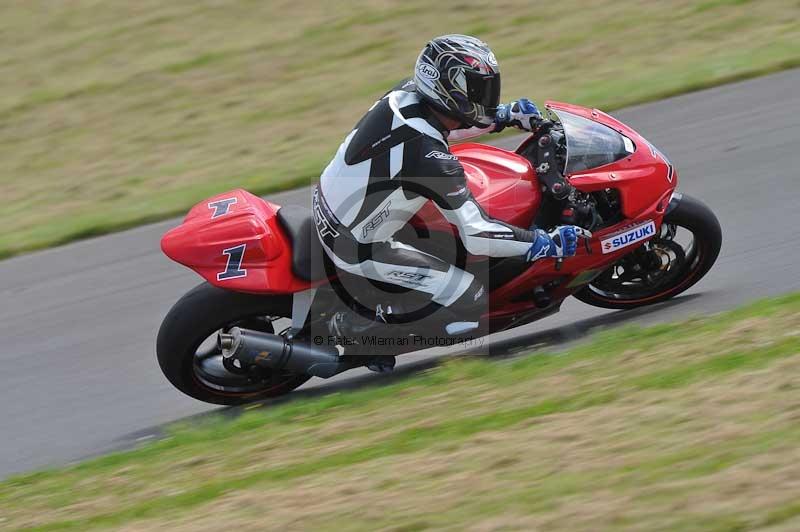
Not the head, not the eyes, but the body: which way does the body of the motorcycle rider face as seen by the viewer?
to the viewer's right

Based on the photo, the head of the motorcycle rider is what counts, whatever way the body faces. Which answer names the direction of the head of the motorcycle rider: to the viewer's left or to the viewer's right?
to the viewer's right
